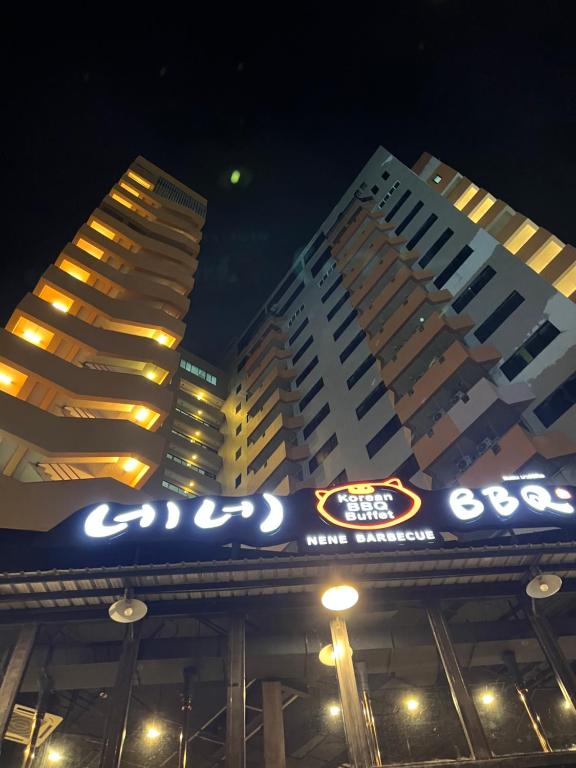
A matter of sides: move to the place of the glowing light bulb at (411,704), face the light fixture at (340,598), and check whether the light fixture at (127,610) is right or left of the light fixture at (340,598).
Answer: right

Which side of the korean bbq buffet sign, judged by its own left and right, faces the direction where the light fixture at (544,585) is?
left

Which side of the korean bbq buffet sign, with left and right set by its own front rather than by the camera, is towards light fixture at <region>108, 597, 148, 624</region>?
right

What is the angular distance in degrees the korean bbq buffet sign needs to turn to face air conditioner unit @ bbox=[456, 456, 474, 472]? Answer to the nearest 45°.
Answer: approximately 135° to its left

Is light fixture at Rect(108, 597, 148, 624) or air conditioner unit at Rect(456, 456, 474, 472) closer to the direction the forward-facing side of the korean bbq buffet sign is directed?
the light fixture

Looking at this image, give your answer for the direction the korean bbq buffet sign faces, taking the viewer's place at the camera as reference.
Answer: facing the viewer
